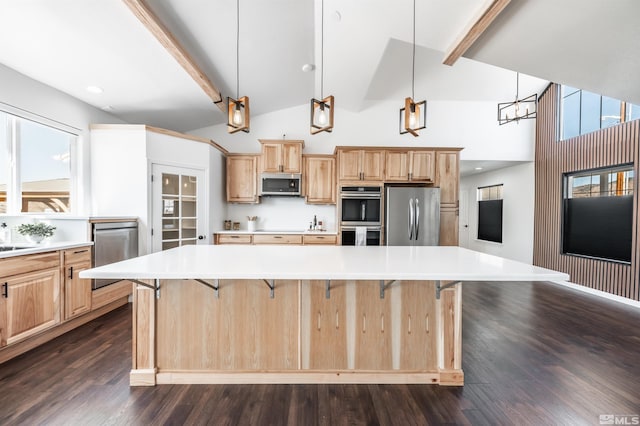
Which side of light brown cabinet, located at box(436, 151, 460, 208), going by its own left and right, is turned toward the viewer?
front

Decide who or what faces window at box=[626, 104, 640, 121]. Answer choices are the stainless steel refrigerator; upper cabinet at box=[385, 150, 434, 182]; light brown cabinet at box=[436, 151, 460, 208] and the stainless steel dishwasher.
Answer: the stainless steel dishwasher

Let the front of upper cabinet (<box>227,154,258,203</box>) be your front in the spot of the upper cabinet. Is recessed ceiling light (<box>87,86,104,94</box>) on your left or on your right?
on your right

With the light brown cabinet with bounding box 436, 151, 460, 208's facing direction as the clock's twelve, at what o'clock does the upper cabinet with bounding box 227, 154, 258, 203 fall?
The upper cabinet is roughly at 2 o'clock from the light brown cabinet.

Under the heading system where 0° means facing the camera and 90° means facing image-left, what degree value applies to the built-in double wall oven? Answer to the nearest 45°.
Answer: approximately 0°

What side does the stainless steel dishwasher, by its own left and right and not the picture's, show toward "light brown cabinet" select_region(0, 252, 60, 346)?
right

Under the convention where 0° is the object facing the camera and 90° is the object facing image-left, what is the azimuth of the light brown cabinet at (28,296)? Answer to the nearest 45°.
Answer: approximately 315°

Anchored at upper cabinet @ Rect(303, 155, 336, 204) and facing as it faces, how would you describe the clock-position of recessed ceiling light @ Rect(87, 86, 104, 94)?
The recessed ceiling light is roughly at 2 o'clock from the upper cabinet.

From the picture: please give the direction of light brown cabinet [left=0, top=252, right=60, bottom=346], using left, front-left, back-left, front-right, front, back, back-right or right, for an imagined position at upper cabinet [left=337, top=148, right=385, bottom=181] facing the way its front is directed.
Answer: front-right

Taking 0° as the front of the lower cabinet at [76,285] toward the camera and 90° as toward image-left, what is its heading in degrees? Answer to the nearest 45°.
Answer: approximately 315°

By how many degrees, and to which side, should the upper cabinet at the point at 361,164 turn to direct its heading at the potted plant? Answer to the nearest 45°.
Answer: approximately 45° to its right

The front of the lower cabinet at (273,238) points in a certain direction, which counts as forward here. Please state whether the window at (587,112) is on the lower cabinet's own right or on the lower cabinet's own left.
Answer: on the lower cabinet's own left

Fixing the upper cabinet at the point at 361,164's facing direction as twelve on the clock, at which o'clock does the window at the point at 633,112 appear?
The window is roughly at 9 o'clock from the upper cabinet.

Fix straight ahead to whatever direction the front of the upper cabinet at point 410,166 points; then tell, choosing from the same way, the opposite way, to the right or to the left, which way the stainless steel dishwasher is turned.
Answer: to the left
